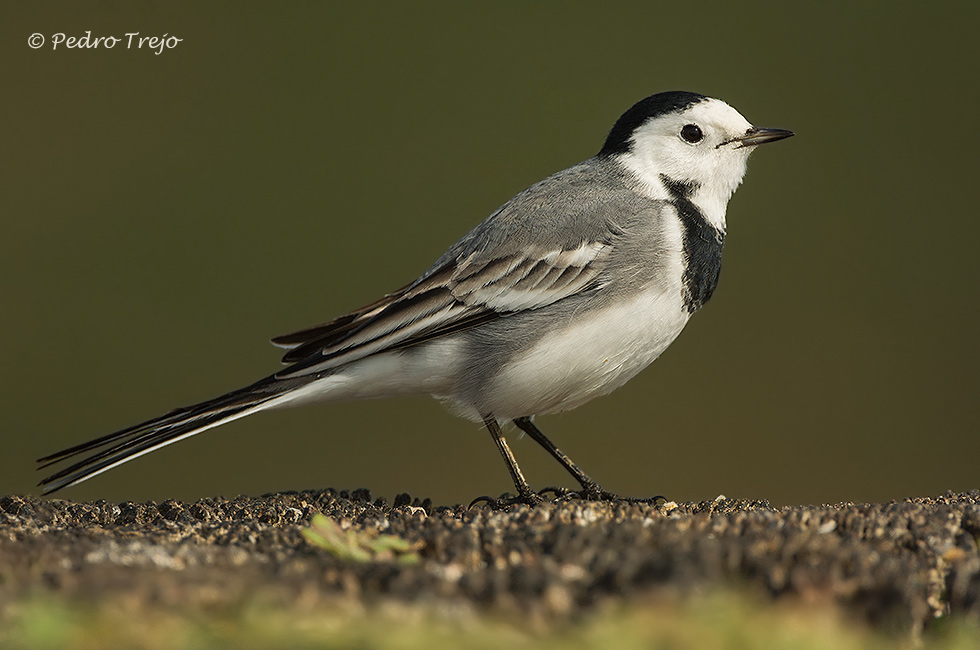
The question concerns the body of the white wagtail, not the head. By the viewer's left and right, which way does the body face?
facing to the right of the viewer
